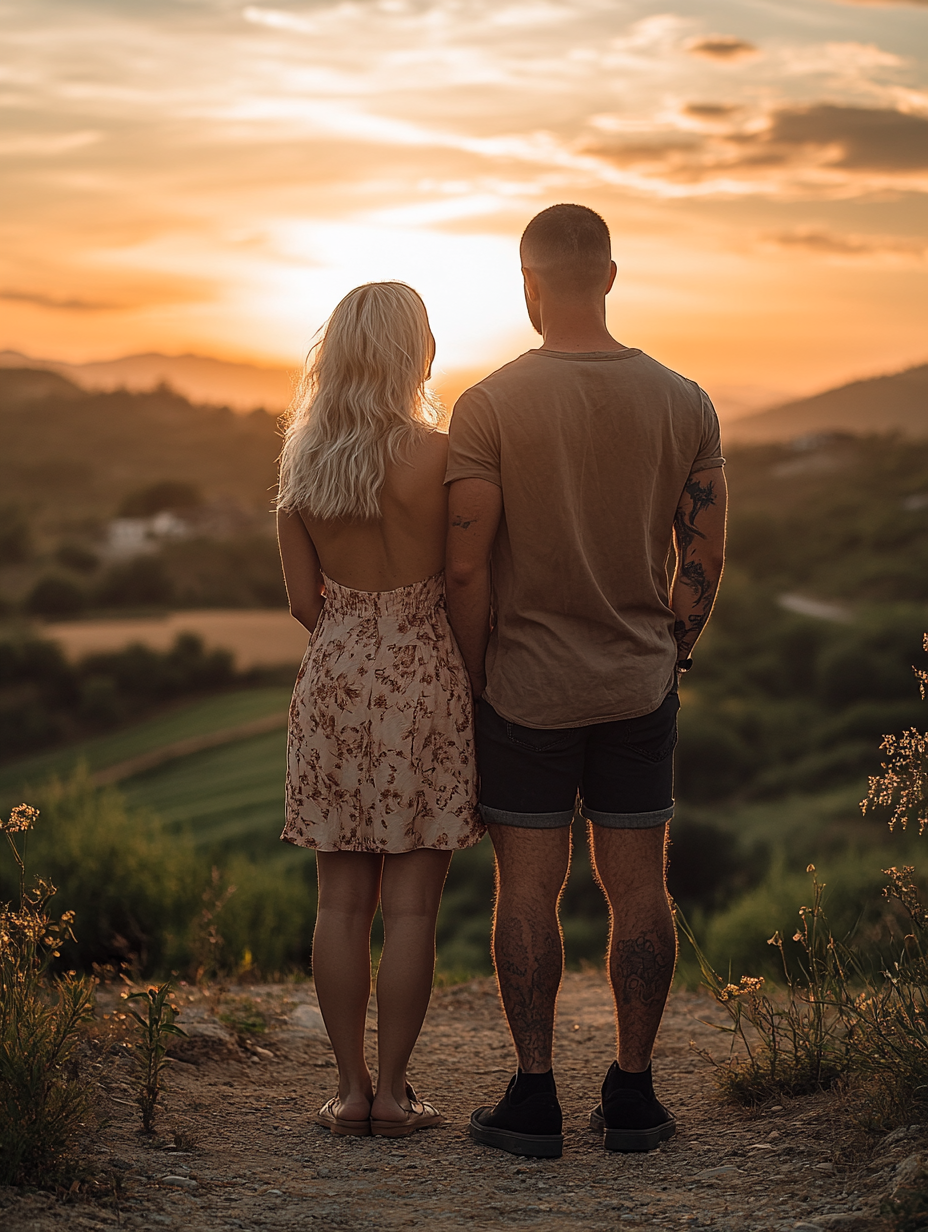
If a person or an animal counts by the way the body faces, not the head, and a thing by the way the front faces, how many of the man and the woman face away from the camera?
2

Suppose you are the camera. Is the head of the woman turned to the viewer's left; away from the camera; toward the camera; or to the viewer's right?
away from the camera

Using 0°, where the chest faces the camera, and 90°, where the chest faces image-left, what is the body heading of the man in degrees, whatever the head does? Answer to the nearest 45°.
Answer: approximately 180°

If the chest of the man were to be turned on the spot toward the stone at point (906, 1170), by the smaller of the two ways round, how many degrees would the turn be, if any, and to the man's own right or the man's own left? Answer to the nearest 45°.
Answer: approximately 135° to the man's own right

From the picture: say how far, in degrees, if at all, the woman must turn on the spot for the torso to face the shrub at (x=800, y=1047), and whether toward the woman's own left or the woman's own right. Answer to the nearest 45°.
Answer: approximately 90° to the woman's own right

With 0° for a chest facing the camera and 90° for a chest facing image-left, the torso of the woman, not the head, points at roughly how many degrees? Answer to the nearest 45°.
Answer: approximately 180°

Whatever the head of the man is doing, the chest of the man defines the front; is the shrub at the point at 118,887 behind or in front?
in front
